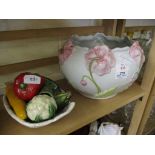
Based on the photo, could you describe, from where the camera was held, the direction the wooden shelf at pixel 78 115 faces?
facing the viewer and to the right of the viewer

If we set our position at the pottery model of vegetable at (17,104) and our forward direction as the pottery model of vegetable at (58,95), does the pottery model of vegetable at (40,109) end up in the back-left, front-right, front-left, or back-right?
front-right
